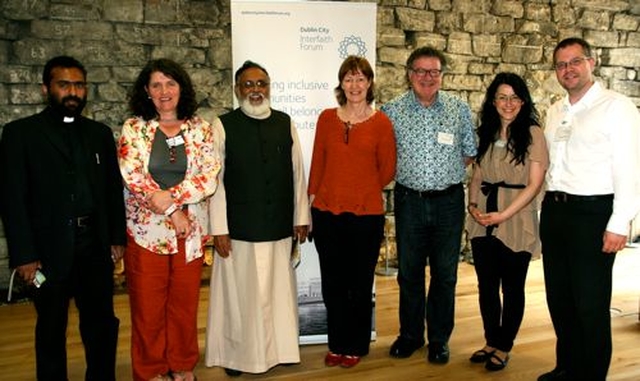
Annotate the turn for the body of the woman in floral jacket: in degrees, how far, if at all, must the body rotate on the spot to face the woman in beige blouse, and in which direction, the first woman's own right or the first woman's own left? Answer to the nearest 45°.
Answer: approximately 90° to the first woman's own left

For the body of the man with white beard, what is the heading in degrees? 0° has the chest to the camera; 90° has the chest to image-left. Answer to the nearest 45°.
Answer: approximately 0°

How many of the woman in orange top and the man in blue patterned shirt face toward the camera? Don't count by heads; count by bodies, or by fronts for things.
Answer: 2

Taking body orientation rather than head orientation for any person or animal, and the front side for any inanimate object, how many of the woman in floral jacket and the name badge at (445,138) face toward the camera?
2

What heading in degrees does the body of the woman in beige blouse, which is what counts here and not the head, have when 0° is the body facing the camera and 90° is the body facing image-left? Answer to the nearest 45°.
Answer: approximately 45°
